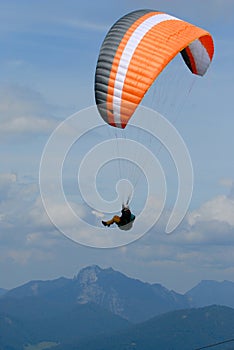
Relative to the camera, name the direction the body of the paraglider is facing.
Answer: to the viewer's left
